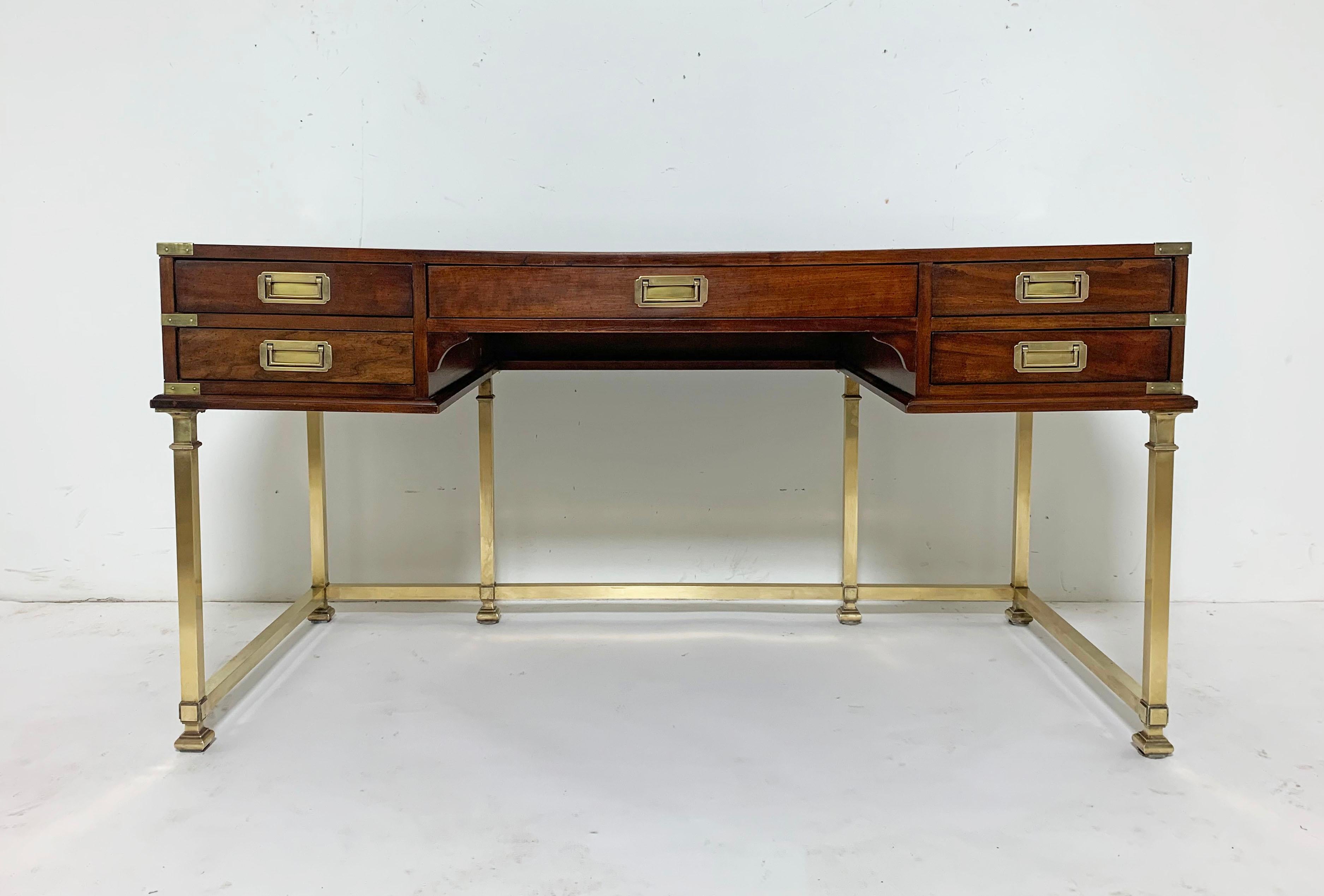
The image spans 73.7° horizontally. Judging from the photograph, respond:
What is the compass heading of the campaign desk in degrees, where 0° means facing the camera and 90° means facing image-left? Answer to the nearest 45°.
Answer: approximately 0°
